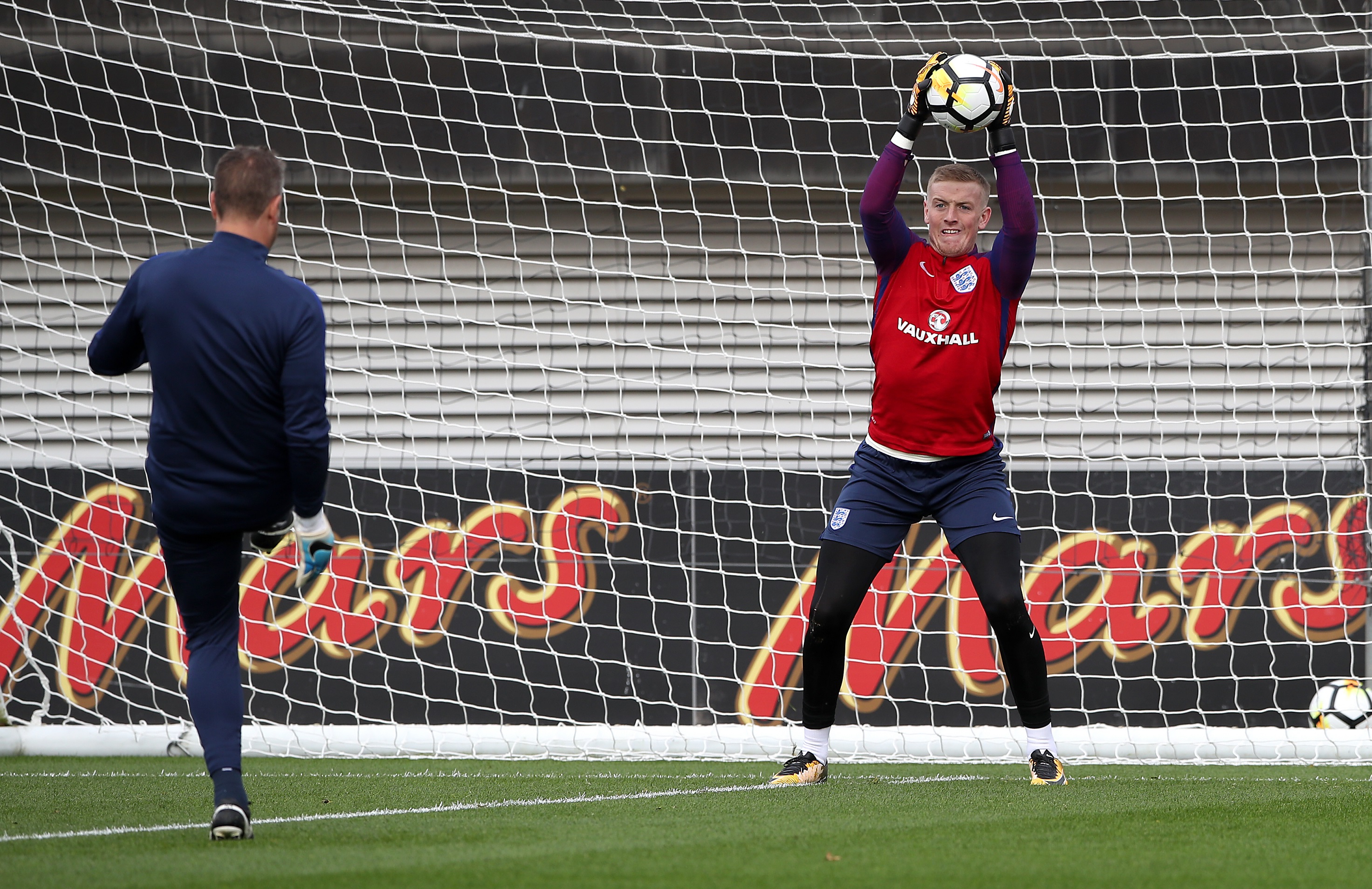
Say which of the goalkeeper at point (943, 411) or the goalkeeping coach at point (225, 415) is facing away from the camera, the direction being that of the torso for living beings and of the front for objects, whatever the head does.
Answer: the goalkeeping coach at point (225, 415)

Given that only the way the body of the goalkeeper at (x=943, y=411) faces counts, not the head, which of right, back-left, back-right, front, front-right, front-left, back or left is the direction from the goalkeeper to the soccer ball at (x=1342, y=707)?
back-left

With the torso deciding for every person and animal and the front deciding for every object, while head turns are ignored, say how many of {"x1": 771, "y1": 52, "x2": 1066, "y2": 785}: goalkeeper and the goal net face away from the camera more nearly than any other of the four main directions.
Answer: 0

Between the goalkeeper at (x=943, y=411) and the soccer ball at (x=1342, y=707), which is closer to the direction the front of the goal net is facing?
the goalkeeper

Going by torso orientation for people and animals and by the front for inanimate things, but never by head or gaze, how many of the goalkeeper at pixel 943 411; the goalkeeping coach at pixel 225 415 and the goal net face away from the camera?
1

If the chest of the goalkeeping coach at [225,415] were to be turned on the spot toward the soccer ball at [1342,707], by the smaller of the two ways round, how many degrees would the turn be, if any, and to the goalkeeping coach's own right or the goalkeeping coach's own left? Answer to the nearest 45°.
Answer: approximately 90° to the goalkeeping coach's own right

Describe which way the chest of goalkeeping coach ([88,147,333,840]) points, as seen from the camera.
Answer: away from the camera

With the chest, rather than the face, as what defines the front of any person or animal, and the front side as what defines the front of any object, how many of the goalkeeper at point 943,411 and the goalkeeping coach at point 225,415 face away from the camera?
1

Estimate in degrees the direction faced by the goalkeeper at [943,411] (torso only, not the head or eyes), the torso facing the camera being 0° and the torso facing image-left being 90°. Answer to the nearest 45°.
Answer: approximately 0°
